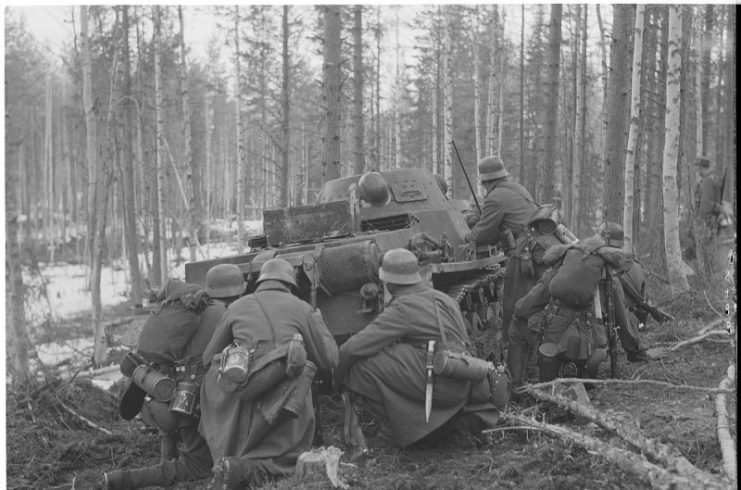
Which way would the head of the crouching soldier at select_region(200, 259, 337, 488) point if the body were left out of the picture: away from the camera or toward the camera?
away from the camera

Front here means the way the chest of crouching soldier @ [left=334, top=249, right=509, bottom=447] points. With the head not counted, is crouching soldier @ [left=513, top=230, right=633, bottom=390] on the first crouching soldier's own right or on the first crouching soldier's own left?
on the first crouching soldier's own right

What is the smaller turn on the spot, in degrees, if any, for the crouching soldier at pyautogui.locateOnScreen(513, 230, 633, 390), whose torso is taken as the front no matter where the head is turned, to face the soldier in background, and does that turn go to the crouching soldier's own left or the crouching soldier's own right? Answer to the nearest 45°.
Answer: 0° — they already face them

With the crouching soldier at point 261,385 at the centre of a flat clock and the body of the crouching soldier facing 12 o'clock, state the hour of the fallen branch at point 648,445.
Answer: The fallen branch is roughly at 4 o'clock from the crouching soldier.

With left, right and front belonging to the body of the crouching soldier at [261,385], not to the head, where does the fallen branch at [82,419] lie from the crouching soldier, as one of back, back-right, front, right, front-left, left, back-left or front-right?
front-left

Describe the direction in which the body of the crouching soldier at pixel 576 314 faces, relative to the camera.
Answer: away from the camera

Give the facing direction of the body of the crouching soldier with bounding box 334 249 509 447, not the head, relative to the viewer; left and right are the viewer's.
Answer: facing away from the viewer and to the left of the viewer

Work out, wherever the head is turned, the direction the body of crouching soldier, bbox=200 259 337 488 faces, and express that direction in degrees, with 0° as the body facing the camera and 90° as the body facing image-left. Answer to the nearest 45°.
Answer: approximately 180°

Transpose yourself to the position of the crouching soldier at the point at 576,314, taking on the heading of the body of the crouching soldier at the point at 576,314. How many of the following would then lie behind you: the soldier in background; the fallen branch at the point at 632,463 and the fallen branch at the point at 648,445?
2

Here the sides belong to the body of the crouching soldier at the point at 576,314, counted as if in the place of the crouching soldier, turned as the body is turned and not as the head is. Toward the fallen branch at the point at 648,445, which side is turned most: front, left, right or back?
back

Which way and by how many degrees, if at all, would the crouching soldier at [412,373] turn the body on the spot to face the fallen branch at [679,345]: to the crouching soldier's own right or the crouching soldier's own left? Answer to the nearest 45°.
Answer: approximately 90° to the crouching soldier's own right

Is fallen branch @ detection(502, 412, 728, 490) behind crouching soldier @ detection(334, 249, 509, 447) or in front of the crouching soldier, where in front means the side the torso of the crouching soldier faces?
behind

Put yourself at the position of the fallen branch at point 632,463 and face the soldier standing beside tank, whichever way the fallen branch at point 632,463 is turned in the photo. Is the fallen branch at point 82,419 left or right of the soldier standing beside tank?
left

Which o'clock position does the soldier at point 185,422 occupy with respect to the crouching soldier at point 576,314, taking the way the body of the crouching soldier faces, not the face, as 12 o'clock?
The soldier is roughly at 8 o'clock from the crouching soldier.
